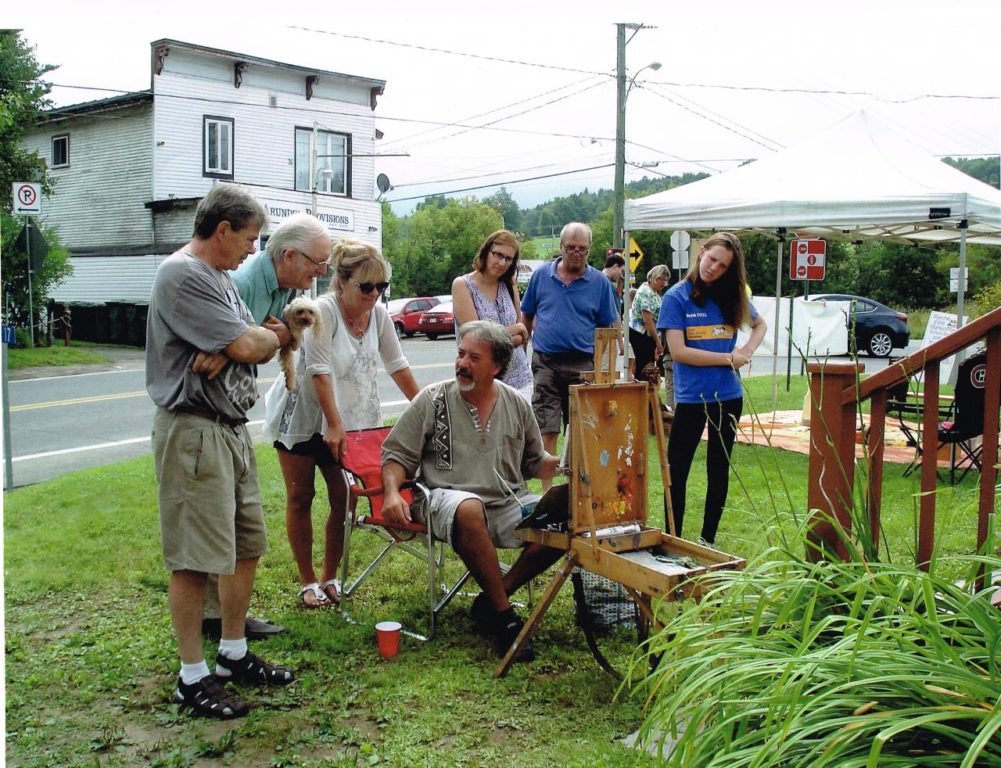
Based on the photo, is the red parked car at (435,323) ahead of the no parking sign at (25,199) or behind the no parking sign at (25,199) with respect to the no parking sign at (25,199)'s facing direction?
behind

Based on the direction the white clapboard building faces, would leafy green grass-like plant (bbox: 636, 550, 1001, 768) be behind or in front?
in front

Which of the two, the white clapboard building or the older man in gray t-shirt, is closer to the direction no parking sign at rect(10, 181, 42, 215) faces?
the older man in gray t-shirt

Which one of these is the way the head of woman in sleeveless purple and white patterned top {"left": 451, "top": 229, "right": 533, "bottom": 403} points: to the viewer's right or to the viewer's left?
to the viewer's right

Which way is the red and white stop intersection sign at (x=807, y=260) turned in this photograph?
toward the camera

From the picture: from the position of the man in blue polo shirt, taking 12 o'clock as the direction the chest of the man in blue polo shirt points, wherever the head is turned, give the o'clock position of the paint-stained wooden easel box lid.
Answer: The paint-stained wooden easel box lid is roughly at 12 o'clock from the man in blue polo shirt.

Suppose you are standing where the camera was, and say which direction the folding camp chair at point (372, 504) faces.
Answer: facing the viewer and to the right of the viewer

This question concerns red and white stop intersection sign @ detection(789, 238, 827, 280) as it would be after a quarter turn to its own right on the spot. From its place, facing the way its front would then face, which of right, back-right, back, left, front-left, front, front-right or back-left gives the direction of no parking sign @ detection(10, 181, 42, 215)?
front-left

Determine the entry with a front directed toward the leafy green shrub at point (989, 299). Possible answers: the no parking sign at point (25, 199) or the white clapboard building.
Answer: the white clapboard building
